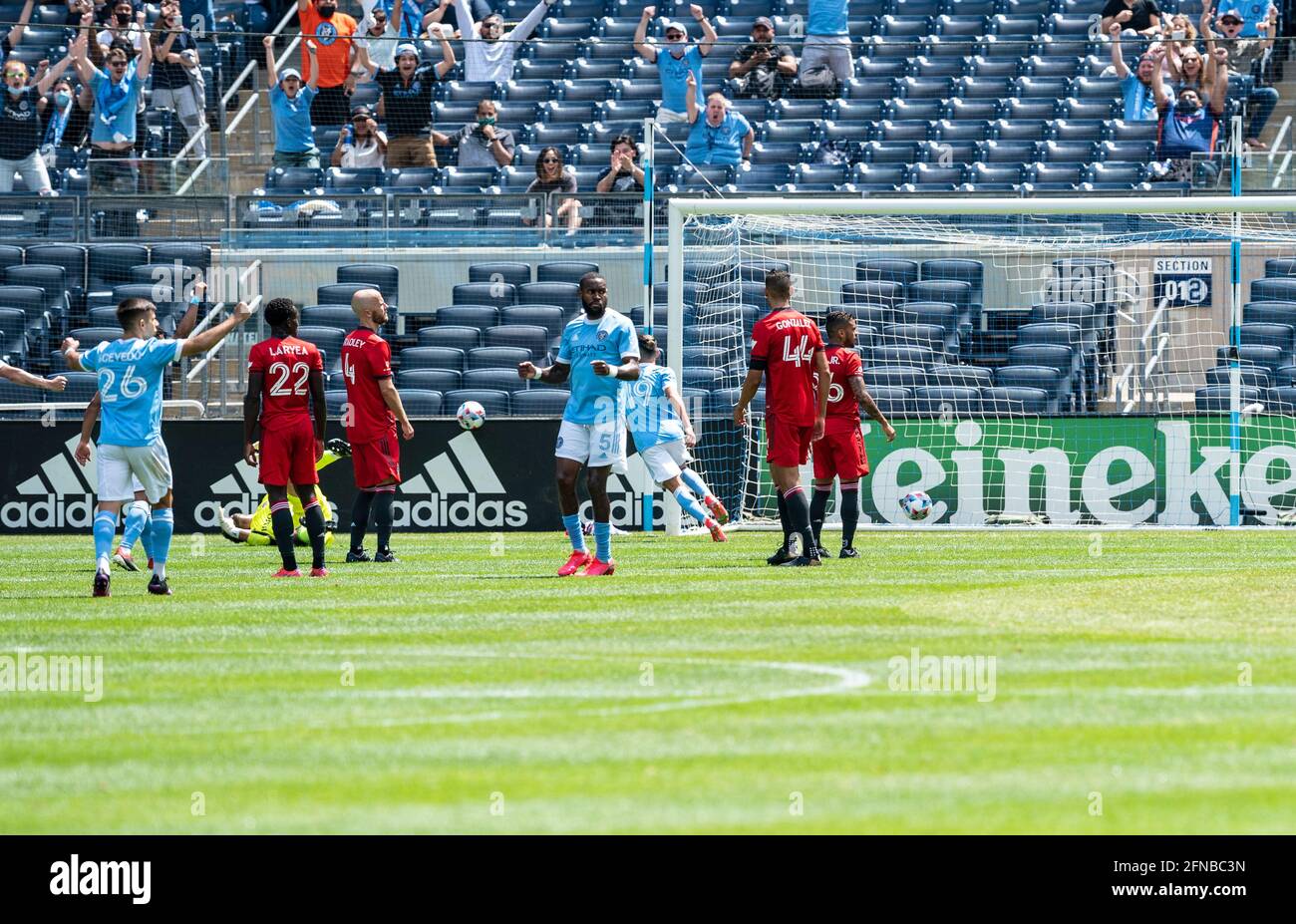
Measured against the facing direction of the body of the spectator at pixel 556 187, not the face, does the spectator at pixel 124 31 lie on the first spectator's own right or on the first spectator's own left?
on the first spectator's own right

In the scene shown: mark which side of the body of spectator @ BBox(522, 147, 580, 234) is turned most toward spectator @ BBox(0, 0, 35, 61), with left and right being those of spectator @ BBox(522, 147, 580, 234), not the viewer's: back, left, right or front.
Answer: right

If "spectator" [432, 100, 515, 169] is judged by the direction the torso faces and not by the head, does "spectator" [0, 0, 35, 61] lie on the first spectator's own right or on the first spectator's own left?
on the first spectator's own right

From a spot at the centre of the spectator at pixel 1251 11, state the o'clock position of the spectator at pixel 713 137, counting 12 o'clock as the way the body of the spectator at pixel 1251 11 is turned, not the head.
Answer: the spectator at pixel 713 137 is roughly at 2 o'clock from the spectator at pixel 1251 11.
